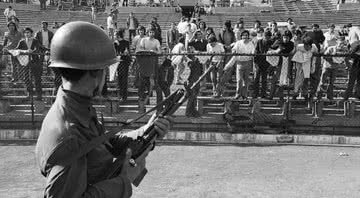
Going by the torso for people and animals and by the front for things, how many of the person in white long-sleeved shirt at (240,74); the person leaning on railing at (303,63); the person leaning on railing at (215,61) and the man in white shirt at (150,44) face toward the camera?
4

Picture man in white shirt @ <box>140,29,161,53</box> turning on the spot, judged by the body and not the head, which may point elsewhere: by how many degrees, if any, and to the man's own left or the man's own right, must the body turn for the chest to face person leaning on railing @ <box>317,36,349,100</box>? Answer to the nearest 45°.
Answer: approximately 90° to the man's own left

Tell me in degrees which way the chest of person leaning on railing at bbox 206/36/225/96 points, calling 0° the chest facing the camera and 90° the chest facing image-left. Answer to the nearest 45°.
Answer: approximately 0°

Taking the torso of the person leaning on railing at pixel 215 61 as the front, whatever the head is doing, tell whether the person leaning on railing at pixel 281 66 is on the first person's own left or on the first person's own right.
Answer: on the first person's own left

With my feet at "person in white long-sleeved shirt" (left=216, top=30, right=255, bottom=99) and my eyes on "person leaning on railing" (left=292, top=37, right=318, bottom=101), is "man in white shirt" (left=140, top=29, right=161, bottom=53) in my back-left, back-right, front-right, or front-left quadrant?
back-left

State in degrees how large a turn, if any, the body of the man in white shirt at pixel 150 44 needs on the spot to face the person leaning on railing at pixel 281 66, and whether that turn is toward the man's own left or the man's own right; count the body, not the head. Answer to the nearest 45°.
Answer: approximately 90° to the man's own left

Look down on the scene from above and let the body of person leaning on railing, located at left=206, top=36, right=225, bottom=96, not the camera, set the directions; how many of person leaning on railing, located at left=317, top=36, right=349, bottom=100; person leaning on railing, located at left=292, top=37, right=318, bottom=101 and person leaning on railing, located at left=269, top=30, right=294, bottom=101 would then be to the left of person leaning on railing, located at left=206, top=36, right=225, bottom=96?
3

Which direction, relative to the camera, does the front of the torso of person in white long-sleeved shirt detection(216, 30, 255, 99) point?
toward the camera

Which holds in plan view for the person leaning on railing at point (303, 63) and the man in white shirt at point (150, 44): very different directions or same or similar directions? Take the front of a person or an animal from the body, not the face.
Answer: same or similar directions

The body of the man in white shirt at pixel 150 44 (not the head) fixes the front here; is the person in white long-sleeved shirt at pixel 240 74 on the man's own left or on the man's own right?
on the man's own left

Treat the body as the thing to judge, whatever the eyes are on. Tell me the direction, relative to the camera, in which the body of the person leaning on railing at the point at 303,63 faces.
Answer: toward the camera

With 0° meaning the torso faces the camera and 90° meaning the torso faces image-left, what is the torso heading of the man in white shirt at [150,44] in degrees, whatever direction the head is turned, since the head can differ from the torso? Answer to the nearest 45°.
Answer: approximately 0°
